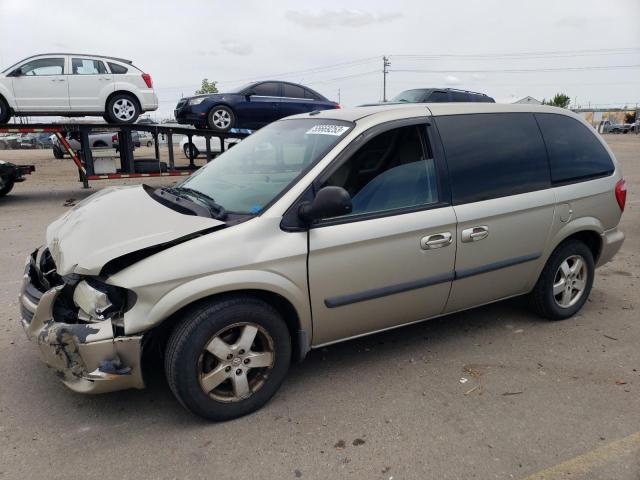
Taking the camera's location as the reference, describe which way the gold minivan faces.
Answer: facing the viewer and to the left of the viewer

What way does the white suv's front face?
to the viewer's left

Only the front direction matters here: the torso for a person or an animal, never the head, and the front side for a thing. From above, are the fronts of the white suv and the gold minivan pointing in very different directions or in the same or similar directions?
same or similar directions

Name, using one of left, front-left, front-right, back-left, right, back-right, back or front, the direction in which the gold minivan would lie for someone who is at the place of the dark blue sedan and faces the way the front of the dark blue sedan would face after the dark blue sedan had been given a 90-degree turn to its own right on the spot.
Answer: back-left

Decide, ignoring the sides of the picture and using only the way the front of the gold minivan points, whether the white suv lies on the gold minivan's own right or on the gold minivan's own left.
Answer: on the gold minivan's own right

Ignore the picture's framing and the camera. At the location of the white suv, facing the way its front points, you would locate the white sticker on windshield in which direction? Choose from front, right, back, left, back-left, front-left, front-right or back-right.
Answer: left

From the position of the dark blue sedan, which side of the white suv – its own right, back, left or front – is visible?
back
